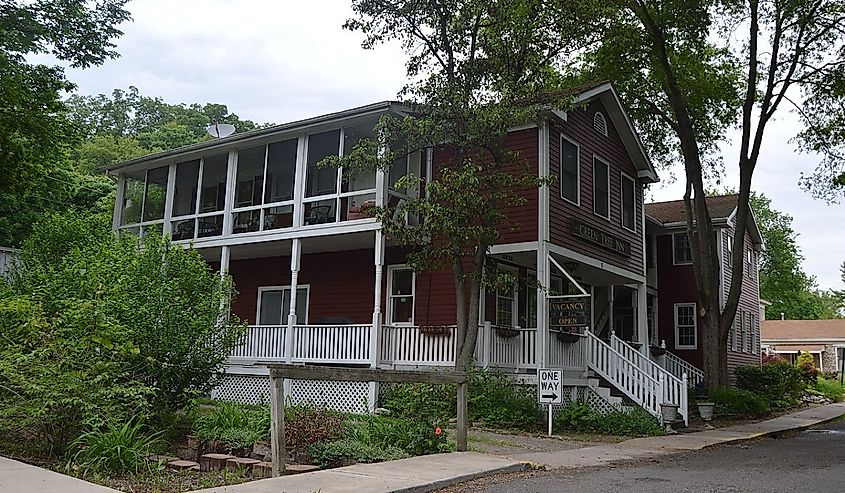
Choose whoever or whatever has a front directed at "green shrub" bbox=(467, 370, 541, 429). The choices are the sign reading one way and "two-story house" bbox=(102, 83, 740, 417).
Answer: the two-story house

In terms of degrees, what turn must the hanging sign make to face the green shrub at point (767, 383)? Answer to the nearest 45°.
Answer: approximately 135° to its left

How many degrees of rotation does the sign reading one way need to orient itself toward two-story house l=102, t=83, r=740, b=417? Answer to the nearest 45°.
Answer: approximately 135° to its right

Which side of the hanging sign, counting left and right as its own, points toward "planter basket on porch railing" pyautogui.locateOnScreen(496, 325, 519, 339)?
right

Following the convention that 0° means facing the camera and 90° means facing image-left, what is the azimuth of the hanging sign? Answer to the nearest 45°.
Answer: approximately 0°

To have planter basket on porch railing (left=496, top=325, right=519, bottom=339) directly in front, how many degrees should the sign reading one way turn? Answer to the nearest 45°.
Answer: approximately 135° to its right

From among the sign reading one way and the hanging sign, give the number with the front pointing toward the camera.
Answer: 2

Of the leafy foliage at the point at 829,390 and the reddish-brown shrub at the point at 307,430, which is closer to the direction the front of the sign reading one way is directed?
the reddish-brown shrub

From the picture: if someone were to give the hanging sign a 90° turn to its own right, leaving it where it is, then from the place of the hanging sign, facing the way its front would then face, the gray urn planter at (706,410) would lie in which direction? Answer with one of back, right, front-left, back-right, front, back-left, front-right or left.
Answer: back-right

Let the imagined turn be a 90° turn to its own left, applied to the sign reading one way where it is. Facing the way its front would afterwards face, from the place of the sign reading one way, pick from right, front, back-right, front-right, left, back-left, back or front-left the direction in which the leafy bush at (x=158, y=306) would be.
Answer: back-right
